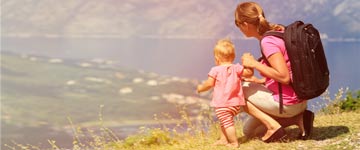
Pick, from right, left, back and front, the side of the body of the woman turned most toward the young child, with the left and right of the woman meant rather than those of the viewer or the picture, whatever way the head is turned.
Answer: front

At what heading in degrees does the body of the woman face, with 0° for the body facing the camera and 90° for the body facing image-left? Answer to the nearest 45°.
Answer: approximately 90°

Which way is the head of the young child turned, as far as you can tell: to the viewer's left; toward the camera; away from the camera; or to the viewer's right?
away from the camera
